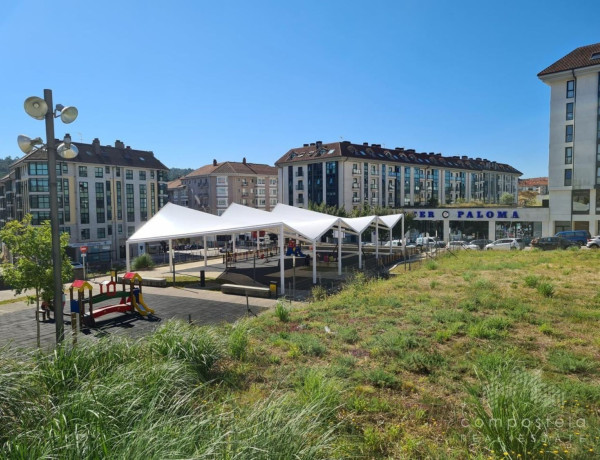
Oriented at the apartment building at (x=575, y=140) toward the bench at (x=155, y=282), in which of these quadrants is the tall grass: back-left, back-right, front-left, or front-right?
front-left

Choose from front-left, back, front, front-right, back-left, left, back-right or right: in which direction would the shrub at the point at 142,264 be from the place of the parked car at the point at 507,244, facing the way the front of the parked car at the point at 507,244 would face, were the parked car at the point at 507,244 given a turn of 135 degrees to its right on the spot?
back

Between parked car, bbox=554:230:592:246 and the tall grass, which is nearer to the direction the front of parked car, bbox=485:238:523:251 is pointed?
the tall grass

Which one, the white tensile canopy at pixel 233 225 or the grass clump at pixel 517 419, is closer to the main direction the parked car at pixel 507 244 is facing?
the white tensile canopy

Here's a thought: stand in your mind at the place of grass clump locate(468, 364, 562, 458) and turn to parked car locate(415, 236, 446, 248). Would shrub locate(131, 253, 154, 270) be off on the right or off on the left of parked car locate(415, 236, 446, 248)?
left

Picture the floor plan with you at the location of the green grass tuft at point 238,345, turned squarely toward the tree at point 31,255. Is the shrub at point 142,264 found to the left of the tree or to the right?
right

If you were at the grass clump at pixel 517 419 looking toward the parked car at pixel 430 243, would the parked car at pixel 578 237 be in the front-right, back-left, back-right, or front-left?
front-right

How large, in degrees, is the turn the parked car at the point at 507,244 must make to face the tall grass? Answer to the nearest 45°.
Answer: approximately 90° to its left

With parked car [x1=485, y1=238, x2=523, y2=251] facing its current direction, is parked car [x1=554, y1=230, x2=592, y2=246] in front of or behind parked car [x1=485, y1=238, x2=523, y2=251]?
behind

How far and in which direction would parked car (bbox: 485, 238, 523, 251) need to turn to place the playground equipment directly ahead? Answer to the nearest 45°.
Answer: approximately 90° to its left

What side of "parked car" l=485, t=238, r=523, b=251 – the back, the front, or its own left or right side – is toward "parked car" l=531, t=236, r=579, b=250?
back

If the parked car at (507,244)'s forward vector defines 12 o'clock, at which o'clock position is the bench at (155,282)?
The bench is roughly at 10 o'clock from the parked car.

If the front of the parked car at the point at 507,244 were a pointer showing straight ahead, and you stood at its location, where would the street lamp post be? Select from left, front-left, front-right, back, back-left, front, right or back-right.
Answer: left

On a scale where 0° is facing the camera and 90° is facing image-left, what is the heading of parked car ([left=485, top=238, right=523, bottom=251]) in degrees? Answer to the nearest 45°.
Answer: approximately 90°

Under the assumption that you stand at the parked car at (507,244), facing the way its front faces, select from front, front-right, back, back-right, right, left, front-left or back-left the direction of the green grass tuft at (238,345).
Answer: left

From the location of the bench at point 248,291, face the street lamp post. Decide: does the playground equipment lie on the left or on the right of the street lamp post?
right

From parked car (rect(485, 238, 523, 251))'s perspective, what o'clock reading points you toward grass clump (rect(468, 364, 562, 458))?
The grass clump is roughly at 9 o'clock from the parked car.

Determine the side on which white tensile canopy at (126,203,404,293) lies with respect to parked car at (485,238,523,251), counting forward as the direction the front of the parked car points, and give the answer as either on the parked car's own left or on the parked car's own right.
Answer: on the parked car's own left
